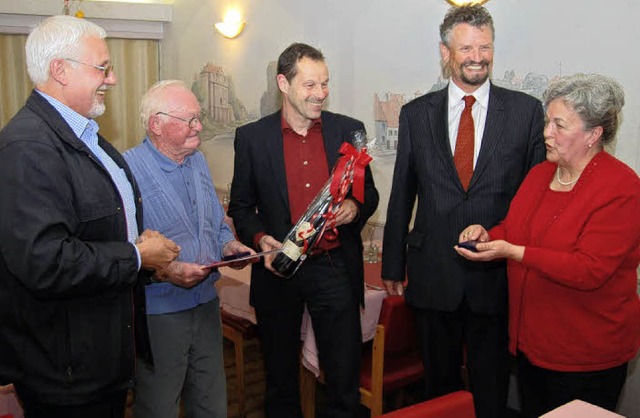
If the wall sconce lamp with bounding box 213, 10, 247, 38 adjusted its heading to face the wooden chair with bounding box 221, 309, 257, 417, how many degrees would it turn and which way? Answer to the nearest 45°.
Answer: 0° — it already faces it

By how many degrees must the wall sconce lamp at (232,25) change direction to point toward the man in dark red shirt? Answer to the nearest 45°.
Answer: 0° — it already faces them

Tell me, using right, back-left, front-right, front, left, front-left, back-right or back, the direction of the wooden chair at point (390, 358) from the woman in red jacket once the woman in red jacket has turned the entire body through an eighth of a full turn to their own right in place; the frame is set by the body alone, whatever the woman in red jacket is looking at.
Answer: front-right

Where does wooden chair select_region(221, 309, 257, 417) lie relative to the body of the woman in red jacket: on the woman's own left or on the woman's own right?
on the woman's own right

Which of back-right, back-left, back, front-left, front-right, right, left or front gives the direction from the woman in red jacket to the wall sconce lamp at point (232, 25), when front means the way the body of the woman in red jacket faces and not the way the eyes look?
right

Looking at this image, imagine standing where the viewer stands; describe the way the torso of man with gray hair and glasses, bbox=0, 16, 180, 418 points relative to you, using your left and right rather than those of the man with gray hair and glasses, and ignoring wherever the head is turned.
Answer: facing to the right of the viewer

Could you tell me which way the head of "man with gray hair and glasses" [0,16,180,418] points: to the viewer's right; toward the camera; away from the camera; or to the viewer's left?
to the viewer's right

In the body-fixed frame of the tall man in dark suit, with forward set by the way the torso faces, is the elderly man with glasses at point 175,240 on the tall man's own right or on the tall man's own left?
on the tall man's own right

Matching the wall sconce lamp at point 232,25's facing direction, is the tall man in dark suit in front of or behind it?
in front

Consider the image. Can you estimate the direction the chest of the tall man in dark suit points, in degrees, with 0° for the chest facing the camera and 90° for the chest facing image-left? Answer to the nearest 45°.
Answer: approximately 0°

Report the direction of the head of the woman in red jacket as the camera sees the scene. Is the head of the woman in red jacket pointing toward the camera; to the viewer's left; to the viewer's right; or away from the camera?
to the viewer's left
